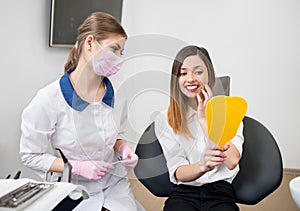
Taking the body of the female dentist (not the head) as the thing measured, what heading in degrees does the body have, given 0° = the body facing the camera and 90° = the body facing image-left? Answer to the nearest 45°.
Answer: approximately 315°

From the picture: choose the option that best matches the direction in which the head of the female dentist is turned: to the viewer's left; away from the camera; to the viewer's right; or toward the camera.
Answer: to the viewer's right

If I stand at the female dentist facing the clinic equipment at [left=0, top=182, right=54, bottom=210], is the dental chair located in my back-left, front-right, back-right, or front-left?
back-left

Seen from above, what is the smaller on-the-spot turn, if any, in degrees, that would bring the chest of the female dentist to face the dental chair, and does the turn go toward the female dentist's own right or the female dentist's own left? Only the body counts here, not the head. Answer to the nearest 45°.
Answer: approximately 45° to the female dentist's own left

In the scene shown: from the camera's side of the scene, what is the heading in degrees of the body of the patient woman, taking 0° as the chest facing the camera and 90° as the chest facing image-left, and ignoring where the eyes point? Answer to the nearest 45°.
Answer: approximately 0°

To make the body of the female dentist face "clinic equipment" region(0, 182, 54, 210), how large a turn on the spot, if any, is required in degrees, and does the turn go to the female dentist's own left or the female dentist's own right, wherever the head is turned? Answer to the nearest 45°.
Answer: approximately 45° to the female dentist's own right
